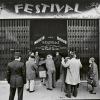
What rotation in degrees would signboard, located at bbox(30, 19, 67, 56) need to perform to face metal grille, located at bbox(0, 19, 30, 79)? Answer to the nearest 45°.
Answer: approximately 90° to its right

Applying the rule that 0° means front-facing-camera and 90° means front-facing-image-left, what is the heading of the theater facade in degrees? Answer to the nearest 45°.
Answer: approximately 0°

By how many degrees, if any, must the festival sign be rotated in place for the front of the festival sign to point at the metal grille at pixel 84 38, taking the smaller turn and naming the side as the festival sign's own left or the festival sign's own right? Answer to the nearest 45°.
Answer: approximately 90° to the festival sign's own left

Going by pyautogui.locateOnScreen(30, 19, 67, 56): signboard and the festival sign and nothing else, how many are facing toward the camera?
2

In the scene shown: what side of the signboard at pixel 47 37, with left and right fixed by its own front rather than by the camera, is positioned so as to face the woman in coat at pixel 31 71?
front
